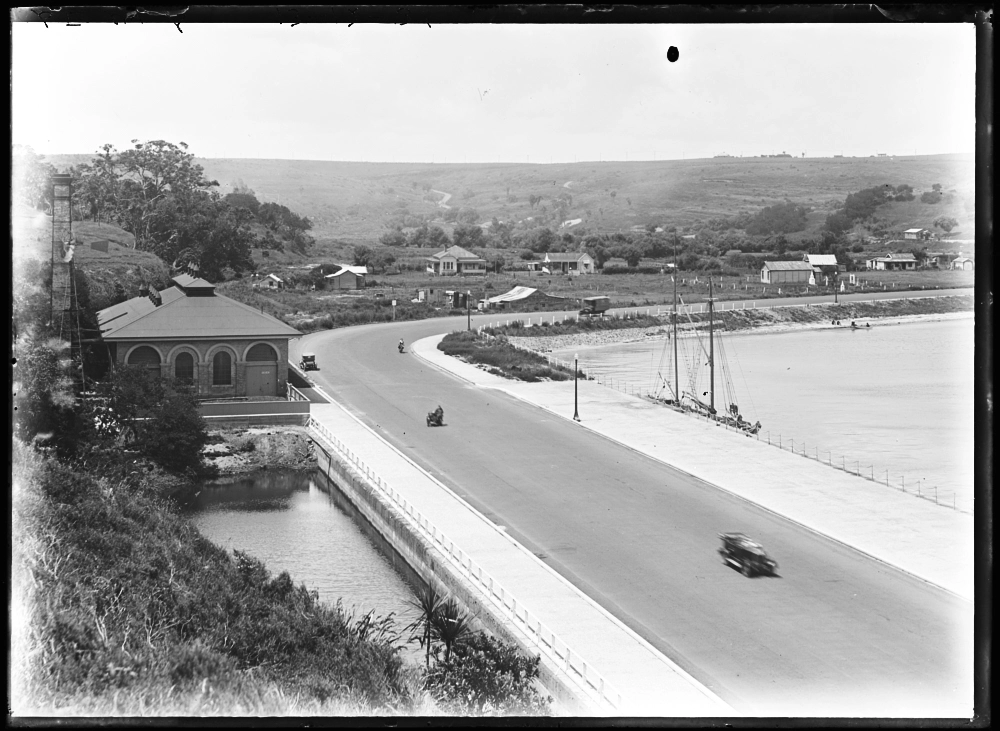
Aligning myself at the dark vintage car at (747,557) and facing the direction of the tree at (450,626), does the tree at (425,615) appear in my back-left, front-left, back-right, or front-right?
front-right

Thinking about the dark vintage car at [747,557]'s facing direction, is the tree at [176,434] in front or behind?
behind

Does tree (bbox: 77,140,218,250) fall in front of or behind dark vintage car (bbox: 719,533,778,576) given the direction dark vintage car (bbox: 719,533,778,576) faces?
behind

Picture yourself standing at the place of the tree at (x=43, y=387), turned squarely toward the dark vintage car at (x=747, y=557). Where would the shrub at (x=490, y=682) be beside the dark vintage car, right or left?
right

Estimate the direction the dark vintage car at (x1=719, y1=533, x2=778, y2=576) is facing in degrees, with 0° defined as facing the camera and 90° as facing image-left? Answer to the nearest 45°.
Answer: approximately 315°

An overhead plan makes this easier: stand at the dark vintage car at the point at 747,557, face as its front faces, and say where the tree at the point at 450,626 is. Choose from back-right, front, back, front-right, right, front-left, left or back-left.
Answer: right

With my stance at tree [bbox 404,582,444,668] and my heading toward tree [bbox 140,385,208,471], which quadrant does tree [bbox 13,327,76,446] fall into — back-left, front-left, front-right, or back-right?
front-left
